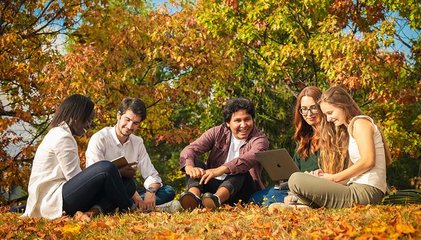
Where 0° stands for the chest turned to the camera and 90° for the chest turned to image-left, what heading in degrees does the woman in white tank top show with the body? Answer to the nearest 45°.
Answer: approximately 90°

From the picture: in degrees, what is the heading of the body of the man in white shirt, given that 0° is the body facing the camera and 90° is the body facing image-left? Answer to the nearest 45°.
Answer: approximately 315°

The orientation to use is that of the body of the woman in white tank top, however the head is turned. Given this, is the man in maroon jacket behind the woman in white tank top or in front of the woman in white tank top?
in front

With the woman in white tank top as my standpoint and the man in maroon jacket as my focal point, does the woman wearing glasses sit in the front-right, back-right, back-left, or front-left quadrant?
front-right

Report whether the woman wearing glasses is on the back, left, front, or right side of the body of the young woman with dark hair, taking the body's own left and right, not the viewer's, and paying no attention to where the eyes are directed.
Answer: front

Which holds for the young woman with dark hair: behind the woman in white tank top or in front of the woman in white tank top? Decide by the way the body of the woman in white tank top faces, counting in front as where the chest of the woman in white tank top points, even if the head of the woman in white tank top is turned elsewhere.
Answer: in front

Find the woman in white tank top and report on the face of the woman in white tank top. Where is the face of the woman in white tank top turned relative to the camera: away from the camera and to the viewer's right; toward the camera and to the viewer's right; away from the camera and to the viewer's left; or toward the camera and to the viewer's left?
toward the camera and to the viewer's left

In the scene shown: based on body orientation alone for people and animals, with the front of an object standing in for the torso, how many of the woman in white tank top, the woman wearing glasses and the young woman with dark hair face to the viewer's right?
1

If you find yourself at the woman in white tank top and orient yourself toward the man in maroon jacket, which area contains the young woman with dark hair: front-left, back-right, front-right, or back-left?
front-left

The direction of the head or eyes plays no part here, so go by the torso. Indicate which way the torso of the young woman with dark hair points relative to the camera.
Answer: to the viewer's right

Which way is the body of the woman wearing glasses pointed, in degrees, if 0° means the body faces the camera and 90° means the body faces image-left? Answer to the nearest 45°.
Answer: approximately 45°

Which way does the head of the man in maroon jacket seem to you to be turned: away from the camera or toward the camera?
toward the camera

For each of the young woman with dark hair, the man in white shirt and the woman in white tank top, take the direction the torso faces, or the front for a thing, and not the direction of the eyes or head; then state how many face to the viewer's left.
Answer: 1

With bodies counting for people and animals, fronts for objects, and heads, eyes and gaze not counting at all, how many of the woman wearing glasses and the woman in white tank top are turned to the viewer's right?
0

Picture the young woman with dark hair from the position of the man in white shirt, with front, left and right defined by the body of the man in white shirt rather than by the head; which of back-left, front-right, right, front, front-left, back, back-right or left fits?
right

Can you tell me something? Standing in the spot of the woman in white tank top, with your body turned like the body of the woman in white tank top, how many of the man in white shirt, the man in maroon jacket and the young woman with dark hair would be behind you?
0

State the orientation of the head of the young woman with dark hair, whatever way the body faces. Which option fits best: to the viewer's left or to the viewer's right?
to the viewer's right
